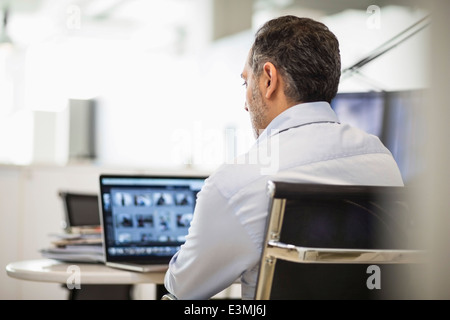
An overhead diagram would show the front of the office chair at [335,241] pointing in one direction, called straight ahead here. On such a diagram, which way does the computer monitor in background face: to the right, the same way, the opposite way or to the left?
the opposite way

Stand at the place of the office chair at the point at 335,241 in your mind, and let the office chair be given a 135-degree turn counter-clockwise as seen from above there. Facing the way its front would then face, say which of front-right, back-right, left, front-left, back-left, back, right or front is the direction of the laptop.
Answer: right

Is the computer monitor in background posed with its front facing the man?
yes

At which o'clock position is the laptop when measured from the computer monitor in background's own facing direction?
The laptop is roughly at 1 o'clock from the computer monitor in background.

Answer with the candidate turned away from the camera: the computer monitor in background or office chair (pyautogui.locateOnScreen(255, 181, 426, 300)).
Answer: the office chair

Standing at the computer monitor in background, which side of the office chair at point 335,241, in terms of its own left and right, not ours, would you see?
front

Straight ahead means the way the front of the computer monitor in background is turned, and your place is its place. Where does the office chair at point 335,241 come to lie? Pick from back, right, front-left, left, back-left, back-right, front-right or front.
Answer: front

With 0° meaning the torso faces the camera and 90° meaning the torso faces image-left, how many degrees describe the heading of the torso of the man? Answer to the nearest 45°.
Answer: approximately 135°

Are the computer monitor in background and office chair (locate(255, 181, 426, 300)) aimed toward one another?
yes

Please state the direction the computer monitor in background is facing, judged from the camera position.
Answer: facing the viewer

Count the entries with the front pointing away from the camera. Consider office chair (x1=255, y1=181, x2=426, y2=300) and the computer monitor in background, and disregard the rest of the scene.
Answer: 1

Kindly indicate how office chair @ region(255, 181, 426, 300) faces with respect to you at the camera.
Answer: facing away from the viewer

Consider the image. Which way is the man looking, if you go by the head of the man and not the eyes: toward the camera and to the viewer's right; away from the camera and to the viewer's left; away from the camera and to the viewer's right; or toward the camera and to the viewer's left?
away from the camera and to the viewer's left
